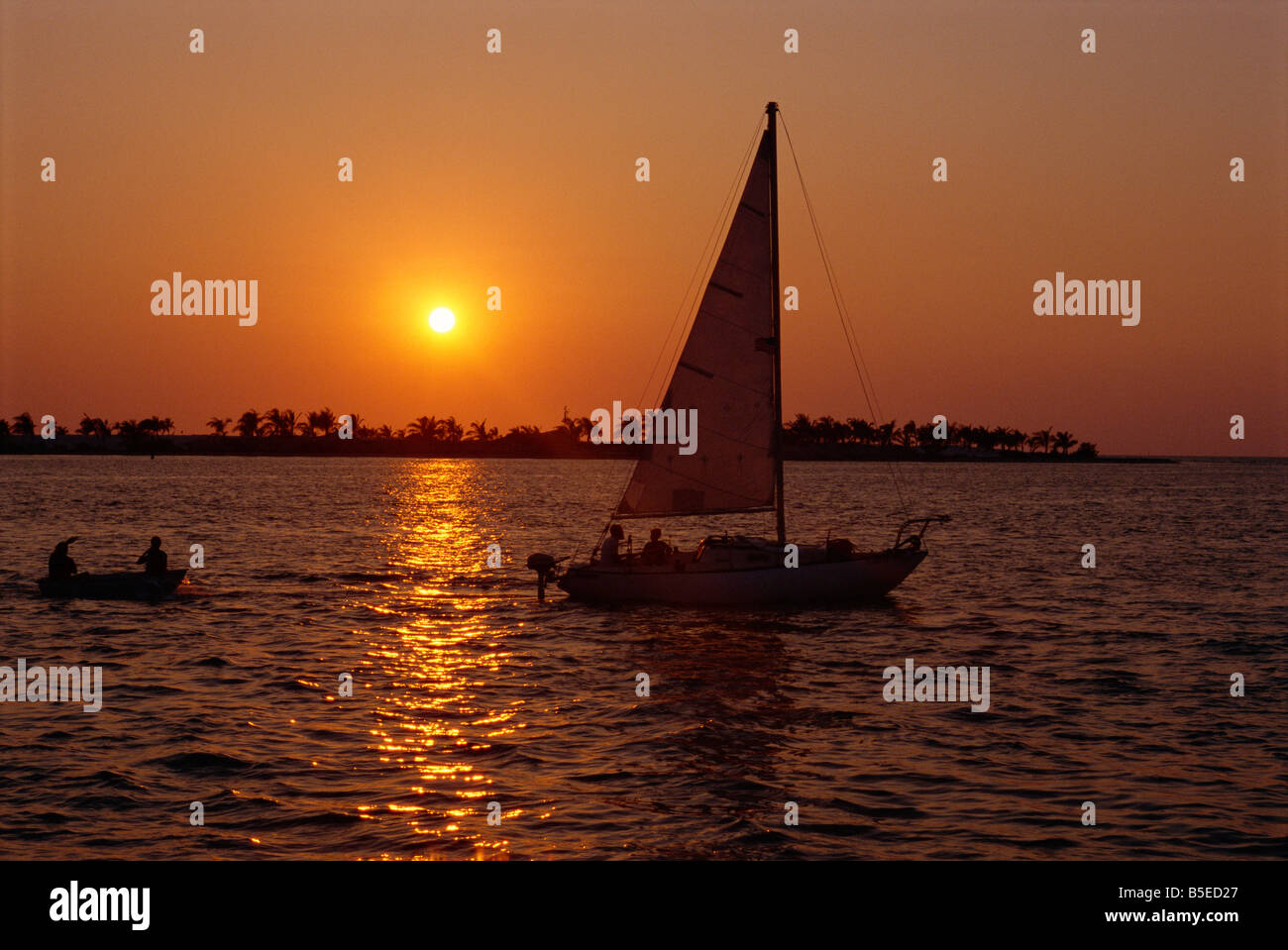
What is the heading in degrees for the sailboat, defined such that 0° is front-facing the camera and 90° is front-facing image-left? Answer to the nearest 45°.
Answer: approximately 270°

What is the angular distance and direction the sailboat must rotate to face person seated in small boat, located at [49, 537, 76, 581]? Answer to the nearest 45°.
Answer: approximately 180°

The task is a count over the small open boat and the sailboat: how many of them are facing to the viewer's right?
2

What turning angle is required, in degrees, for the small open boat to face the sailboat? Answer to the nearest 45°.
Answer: approximately 45° to its right

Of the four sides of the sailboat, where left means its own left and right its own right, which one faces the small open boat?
back

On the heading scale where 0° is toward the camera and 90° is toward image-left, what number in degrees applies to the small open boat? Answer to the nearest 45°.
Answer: approximately 270°
